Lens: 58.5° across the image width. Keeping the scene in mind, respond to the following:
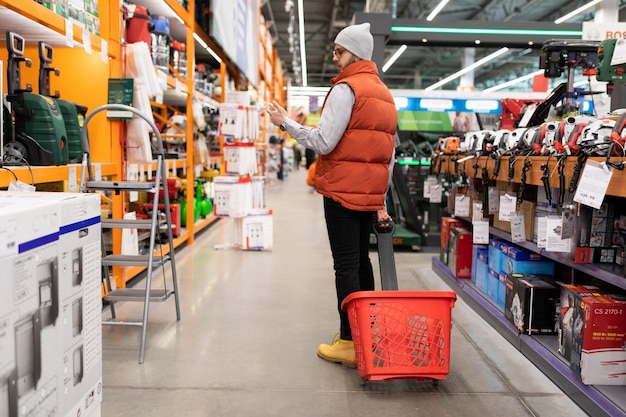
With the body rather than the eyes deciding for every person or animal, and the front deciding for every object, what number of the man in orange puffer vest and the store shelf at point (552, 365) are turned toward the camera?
0

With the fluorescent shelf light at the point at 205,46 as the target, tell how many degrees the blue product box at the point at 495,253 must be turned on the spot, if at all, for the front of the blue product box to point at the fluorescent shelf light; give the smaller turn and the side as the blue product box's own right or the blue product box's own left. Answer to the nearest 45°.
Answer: approximately 90° to the blue product box's own right

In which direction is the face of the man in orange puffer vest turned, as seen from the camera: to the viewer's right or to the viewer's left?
to the viewer's left

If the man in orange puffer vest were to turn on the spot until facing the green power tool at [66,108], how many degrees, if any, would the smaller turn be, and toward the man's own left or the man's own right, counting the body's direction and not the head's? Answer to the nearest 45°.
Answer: approximately 45° to the man's own left

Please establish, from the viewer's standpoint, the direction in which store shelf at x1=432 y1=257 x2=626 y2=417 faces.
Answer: facing to the left of the viewer

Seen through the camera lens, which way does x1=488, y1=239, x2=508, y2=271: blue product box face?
facing the viewer and to the left of the viewer

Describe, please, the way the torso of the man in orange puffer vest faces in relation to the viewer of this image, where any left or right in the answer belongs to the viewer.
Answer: facing away from the viewer and to the left of the viewer

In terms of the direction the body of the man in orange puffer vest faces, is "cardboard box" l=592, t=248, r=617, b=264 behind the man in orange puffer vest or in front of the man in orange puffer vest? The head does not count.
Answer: behind
